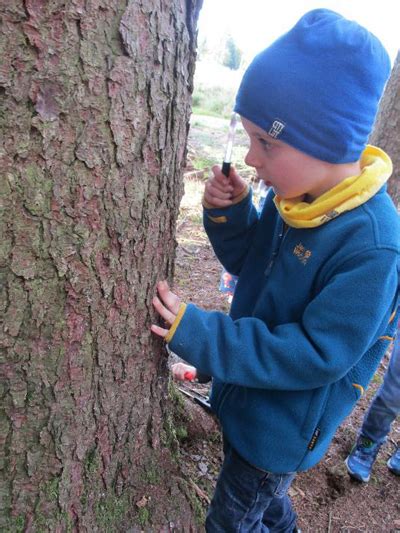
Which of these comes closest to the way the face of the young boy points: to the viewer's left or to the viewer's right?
to the viewer's left

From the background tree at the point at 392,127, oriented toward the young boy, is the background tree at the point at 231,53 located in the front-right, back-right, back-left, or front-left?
back-right

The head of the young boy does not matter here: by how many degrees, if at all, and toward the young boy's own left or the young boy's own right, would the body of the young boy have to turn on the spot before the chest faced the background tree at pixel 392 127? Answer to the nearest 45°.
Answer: approximately 135° to the young boy's own right

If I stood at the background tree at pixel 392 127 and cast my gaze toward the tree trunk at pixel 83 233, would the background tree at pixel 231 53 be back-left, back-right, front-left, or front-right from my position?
back-right

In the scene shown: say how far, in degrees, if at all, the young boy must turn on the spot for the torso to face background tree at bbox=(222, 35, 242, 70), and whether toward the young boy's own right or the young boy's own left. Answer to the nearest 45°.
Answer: approximately 135° to the young boy's own right

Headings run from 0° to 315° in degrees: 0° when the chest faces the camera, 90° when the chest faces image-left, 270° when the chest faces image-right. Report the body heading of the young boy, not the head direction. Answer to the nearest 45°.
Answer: approximately 45°

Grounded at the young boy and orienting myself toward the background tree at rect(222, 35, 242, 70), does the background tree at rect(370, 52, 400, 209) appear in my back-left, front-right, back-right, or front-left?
front-right
